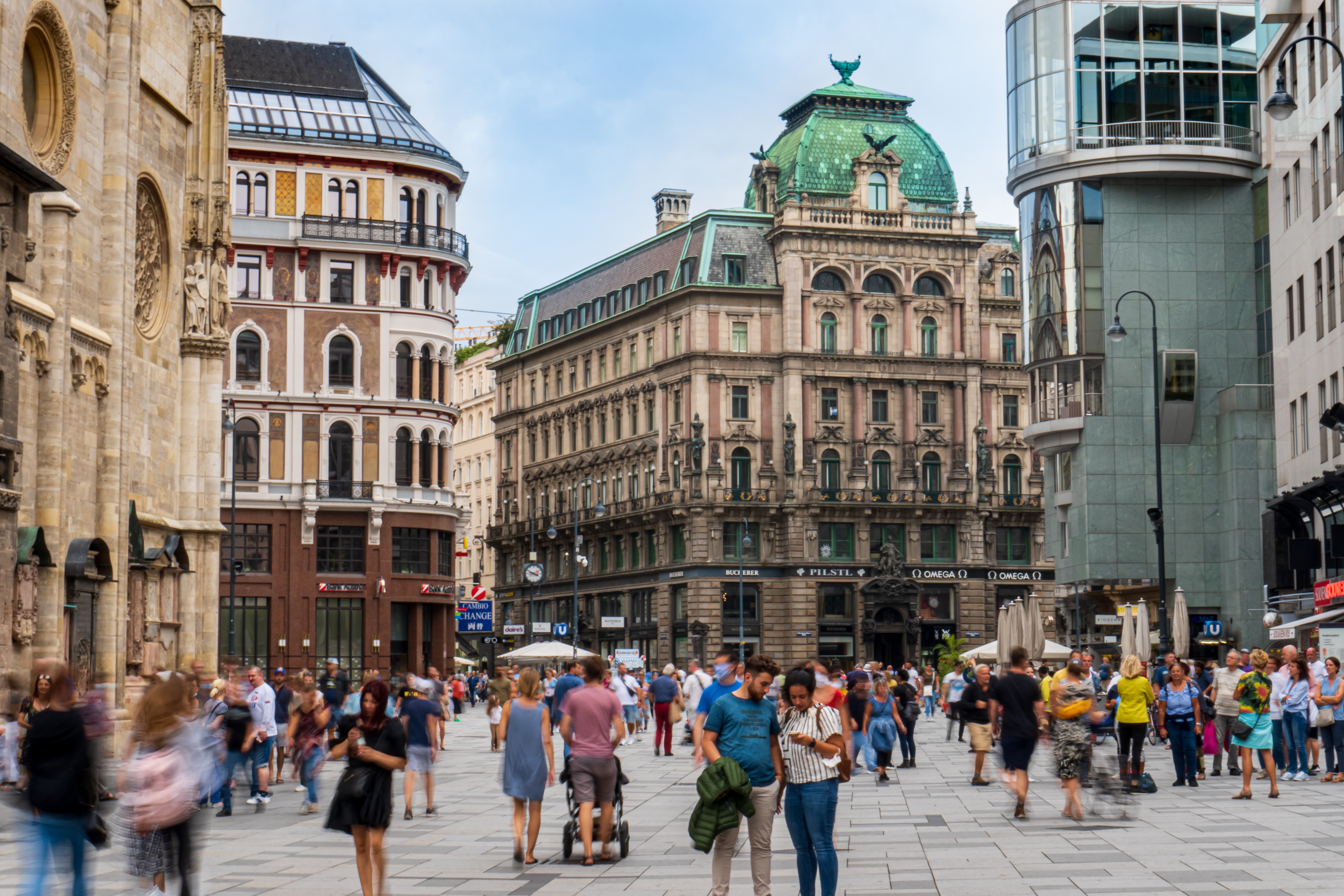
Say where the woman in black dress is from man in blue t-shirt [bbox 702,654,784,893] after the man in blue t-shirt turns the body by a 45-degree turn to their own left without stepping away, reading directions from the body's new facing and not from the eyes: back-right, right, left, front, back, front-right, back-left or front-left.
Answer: back

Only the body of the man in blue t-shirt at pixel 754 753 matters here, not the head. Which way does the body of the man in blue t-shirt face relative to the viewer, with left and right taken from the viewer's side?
facing the viewer and to the right of the viewer

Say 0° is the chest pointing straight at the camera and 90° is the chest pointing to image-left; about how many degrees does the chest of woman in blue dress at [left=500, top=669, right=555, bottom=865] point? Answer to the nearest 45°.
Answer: approximately 180°

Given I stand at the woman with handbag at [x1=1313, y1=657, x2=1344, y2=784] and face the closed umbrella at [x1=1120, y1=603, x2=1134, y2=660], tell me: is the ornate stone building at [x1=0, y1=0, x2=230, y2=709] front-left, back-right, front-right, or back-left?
front-left

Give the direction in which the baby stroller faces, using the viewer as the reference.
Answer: facing away from the viewer

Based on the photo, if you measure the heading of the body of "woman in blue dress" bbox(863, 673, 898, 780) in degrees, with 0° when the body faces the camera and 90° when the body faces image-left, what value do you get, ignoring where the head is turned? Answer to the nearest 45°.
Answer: approximately 0°

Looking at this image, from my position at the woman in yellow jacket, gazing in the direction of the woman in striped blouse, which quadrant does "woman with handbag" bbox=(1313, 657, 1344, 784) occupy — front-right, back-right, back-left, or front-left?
back-left

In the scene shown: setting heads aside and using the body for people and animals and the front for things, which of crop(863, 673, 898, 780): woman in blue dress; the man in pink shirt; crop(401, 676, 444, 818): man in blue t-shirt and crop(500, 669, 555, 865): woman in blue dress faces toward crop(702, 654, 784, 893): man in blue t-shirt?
crop(863, 673, 898, 780): woman in blue dress

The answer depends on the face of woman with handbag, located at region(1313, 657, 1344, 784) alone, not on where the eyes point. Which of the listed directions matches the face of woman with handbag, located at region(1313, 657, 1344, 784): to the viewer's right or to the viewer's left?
to the viewer's left

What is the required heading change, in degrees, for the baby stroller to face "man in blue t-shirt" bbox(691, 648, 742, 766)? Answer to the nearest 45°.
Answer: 0° — it already faces them

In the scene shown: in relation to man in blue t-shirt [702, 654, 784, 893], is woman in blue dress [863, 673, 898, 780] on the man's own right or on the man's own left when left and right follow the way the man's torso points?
on the man's own left

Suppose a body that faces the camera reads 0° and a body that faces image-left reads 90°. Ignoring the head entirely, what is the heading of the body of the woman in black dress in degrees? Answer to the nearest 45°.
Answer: approximately 0°

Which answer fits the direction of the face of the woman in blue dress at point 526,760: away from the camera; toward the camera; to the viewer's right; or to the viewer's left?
away from the camera

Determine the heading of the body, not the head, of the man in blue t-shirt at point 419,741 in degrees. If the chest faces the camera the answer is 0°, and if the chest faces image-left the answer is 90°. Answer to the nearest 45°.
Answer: approximately 180°

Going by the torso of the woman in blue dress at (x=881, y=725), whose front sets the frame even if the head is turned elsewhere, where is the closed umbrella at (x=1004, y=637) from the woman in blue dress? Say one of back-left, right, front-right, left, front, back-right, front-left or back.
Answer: back
